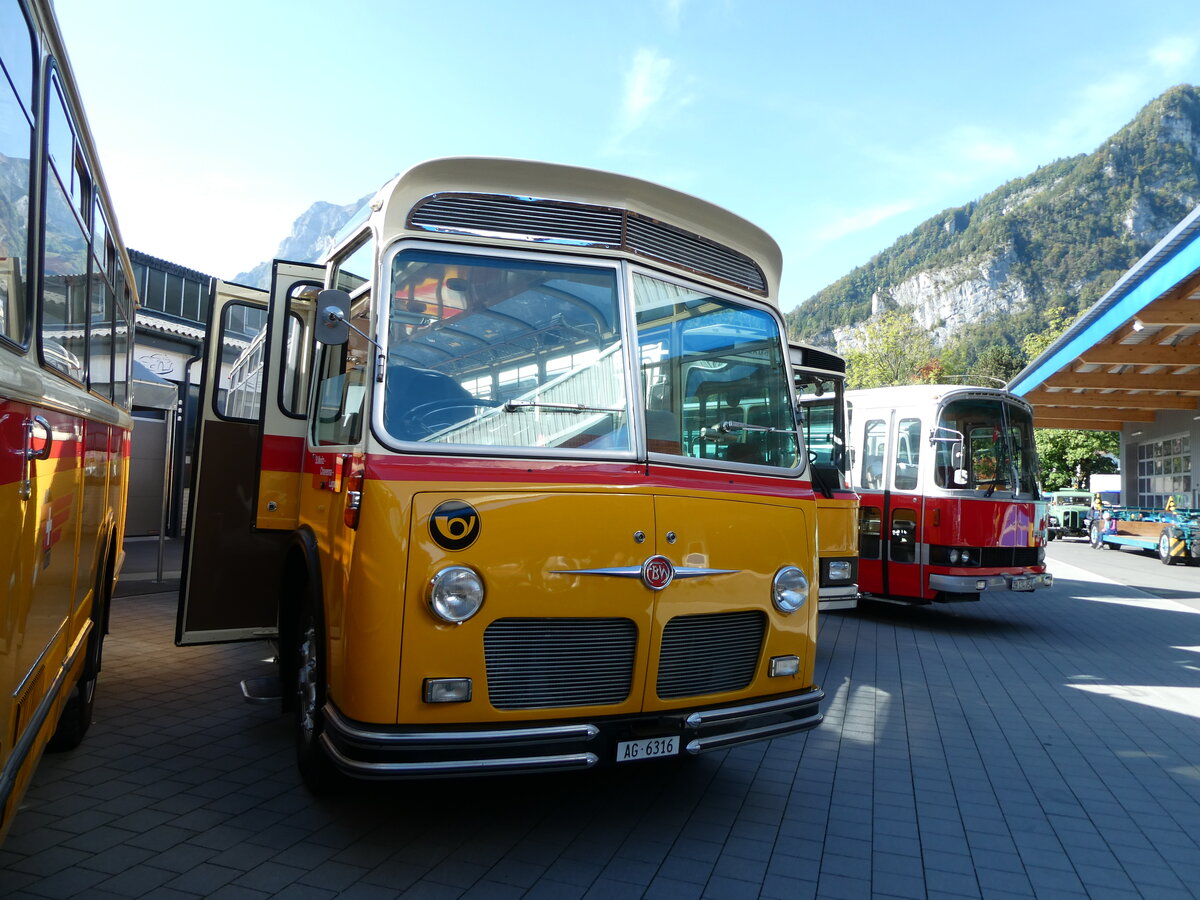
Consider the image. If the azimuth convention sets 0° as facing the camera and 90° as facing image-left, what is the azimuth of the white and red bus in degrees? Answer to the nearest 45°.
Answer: approximately 315°

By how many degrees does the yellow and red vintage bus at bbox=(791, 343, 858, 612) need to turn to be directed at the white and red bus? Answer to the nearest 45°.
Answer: approximately 90° to its left

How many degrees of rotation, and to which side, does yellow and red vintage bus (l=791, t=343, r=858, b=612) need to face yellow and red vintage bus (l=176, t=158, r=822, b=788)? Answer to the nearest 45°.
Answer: approximately 45° to its right

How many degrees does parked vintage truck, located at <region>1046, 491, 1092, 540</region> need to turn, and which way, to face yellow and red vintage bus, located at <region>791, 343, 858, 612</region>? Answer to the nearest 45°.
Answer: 0° — it already faces it

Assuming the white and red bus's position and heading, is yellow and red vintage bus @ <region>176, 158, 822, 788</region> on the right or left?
on its right

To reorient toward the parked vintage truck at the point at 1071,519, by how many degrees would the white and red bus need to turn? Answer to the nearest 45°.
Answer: approximately 135° to its left

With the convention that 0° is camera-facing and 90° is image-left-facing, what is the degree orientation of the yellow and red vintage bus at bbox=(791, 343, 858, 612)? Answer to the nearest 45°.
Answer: approximately 315°

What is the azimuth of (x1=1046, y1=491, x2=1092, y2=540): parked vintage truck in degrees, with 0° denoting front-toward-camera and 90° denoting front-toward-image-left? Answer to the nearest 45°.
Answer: approximately 0°

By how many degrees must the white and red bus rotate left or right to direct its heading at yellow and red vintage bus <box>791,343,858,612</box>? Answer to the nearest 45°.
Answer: approximately 45° to its right
